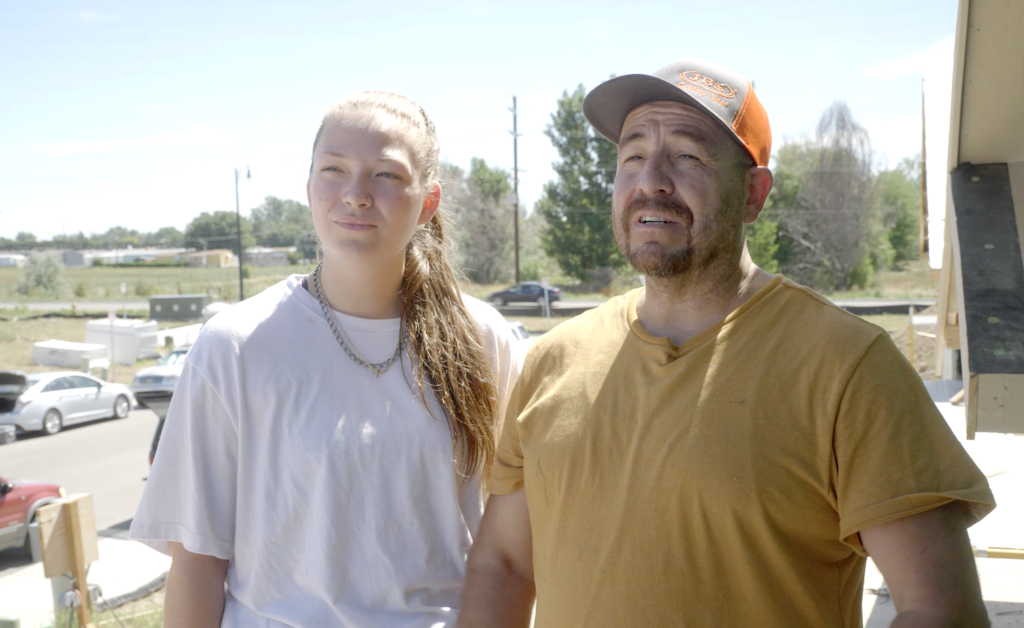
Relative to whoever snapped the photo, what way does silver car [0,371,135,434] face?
facing away from the viewer and to the right of the viewer

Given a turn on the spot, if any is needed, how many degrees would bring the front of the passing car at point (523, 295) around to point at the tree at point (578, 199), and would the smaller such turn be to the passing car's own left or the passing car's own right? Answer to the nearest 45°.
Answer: approximately 135° to the passing car's own right

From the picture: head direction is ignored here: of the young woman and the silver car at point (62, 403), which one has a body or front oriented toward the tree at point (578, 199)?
the silver car

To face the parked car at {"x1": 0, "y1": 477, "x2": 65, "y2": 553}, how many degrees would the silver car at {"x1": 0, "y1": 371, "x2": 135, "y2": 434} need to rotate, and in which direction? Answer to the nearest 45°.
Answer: approximately 135° to its right

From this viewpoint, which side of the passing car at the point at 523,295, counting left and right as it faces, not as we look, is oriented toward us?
left
